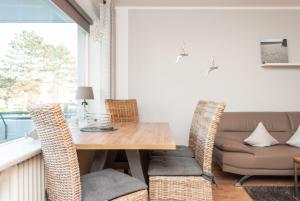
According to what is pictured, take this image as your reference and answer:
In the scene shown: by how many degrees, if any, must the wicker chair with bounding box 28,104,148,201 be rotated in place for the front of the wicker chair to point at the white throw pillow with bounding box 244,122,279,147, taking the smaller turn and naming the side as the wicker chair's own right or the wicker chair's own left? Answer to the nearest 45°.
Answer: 0° — it already faces it

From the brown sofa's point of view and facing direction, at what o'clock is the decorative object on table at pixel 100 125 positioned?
The decorative object on table is roughly at 2 o'clock from the brown sofa.

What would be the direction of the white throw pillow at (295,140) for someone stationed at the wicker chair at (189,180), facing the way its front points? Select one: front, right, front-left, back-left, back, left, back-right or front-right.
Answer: back-right

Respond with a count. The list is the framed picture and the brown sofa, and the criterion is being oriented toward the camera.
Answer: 2

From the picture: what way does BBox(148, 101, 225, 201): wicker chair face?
to the viewer's left

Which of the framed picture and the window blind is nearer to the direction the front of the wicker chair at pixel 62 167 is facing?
the framed picture

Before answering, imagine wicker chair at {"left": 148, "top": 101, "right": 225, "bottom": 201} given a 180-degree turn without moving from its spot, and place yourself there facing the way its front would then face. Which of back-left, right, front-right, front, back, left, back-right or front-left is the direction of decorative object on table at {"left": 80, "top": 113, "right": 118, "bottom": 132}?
back-left

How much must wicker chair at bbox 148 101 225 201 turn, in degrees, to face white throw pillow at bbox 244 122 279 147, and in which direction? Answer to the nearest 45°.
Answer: approximately 135° to its right

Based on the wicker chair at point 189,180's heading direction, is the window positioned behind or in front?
in front

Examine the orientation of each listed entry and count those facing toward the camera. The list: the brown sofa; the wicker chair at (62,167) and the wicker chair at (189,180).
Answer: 1

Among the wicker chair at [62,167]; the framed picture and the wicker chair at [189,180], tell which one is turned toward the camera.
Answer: the framed picture

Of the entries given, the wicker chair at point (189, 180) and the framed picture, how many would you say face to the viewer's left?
1

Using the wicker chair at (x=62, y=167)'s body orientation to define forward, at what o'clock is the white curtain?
The white curtain is roughly at 11 o'clock from the wicker chair.

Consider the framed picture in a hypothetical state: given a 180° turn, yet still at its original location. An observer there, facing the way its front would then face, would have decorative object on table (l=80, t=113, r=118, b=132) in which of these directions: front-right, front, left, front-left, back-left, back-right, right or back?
back-left

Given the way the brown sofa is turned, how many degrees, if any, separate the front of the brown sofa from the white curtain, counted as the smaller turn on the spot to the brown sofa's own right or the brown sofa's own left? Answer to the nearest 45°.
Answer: approximately 90° to the brown sofa's own right

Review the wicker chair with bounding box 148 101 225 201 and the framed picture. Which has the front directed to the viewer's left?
the wicker chair

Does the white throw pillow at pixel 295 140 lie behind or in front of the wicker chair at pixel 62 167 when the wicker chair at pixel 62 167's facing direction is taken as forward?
in front

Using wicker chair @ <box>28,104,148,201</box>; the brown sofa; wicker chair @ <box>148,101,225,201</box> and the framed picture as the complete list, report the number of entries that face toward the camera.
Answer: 2
